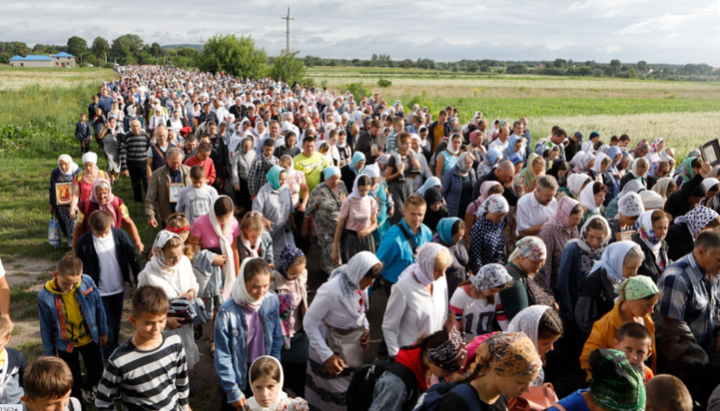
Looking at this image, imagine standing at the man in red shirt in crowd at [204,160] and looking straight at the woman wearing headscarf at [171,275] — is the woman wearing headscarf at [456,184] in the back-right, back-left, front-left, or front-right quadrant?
front-left

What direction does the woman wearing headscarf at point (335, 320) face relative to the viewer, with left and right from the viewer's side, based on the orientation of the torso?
facing the viewer and to the right of the viewer

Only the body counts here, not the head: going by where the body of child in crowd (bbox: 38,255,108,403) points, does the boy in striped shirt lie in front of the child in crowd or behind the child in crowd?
in front

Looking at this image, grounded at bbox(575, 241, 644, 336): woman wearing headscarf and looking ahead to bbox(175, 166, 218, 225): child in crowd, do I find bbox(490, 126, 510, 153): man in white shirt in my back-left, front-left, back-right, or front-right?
front-right

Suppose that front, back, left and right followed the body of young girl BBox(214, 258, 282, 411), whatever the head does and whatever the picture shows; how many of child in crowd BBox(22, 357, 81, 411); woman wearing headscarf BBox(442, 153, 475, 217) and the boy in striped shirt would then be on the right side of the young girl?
2

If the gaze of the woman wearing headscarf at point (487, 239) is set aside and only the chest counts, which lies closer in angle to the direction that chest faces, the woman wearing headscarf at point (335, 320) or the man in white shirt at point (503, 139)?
the woman wearing headscarf
